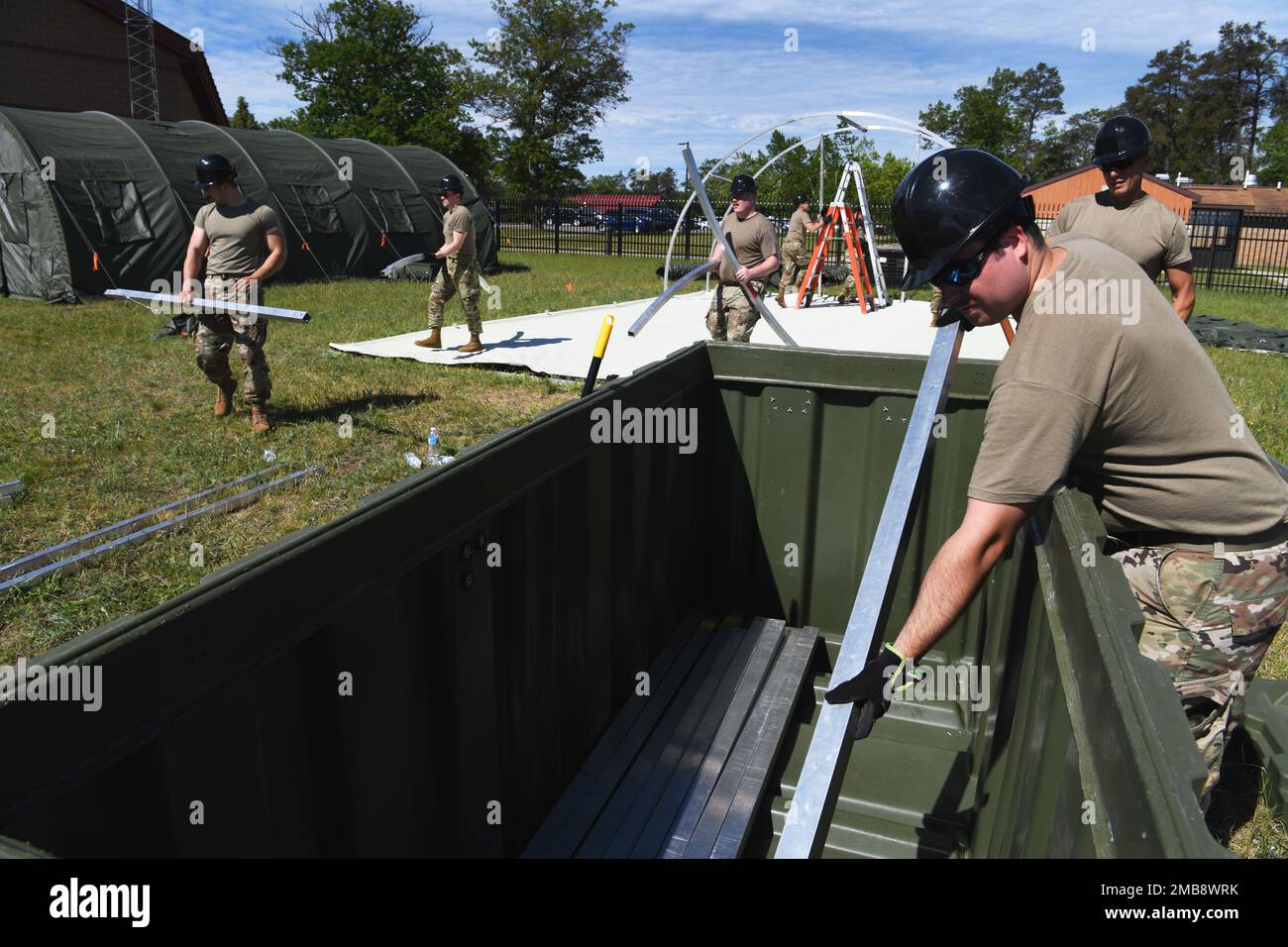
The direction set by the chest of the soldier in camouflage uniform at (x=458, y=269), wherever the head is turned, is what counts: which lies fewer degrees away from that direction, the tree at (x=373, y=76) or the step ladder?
the tree

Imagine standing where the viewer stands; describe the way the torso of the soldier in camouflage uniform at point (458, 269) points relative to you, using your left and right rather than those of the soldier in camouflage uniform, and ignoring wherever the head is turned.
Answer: facing to the left of the viewer

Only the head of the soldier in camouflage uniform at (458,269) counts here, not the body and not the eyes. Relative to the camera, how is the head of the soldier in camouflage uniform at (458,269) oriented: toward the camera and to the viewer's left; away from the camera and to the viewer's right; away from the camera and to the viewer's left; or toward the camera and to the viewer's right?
toward the camera and to the viewer's left

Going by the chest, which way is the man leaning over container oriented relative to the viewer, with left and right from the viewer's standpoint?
facing to the left of the viewer

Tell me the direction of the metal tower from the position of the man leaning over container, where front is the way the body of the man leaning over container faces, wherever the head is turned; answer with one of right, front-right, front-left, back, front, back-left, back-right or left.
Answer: front-right
